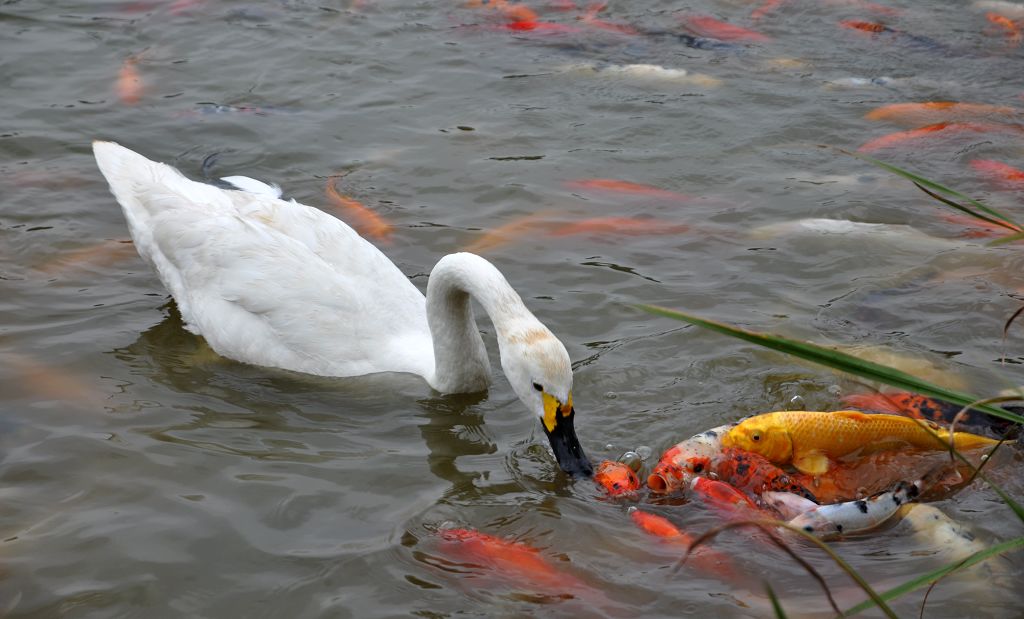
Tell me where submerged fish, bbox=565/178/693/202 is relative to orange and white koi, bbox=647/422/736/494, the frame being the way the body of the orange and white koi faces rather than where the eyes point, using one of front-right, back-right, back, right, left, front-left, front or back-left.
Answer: back-right

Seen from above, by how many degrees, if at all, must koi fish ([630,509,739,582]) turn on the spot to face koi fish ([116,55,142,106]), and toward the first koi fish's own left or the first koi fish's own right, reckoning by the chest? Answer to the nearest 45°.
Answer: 0° — it already faces it

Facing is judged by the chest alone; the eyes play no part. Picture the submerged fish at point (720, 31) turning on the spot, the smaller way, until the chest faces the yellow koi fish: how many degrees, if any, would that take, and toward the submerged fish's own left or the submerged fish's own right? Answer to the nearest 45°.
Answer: approximately 90° to the submerged fish's own left

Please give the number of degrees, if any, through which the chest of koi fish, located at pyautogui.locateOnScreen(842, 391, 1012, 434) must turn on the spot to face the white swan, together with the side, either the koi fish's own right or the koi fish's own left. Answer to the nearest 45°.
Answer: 0° — it already faces it

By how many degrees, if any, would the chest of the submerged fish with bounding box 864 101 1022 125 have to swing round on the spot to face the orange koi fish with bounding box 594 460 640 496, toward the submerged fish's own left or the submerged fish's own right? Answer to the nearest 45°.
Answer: approximately 90° to the submerged fish's own left

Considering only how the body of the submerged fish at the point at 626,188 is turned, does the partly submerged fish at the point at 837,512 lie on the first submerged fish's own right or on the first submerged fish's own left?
on the first submerged fish's own left

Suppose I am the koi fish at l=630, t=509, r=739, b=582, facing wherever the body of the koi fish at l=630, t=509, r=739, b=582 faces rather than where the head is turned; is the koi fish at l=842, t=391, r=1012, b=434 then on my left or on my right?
on my right

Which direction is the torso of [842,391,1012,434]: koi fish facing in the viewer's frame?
to the viewer's left

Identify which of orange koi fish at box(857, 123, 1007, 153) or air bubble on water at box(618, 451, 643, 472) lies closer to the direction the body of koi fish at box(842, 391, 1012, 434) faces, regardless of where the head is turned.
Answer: the air bubble on water

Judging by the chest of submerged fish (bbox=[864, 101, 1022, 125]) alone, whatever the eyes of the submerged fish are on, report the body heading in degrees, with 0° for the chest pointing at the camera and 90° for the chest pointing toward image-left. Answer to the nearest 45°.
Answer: approximately 90°

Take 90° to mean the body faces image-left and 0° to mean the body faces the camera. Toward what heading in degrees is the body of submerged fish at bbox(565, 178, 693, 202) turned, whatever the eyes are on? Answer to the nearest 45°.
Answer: approximately 90°
